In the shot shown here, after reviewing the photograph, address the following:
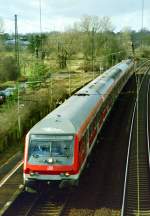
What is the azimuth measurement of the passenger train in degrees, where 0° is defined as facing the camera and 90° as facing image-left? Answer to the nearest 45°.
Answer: approximately 45°
